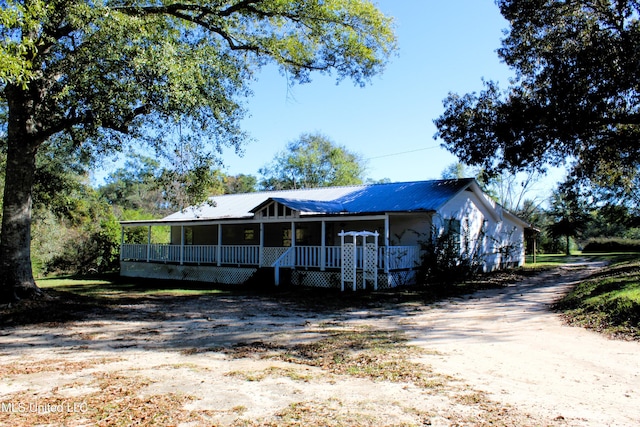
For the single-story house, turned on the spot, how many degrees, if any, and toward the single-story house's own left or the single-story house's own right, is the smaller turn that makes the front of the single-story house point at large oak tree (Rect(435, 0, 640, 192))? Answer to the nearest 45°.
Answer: approximately 90° to the single-story house's own left

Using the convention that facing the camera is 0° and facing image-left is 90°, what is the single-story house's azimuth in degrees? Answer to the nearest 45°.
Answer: approximately 45°
